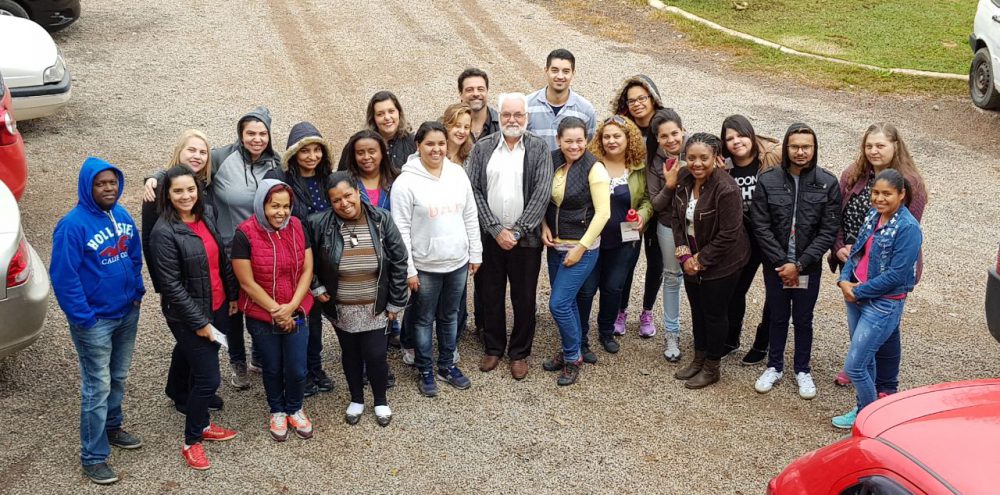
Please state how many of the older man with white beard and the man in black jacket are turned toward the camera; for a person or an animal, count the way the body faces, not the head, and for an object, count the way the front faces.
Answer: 2

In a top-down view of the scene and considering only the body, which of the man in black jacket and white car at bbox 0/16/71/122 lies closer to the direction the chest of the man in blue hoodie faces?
the man in black jacket

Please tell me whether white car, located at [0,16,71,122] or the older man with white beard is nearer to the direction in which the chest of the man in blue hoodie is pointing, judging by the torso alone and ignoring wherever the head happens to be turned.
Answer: the older man with white beard

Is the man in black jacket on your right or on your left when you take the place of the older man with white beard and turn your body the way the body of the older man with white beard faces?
on your left

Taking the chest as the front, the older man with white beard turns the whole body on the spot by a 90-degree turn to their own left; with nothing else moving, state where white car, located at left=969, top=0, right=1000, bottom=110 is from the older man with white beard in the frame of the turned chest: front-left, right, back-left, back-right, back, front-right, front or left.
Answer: front-left

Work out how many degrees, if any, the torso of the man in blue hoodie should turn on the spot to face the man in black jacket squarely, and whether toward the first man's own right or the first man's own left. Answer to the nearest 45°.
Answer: approximately 45° to the first man's own left

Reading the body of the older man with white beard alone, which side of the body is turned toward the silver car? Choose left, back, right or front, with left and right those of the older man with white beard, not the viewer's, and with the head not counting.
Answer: right

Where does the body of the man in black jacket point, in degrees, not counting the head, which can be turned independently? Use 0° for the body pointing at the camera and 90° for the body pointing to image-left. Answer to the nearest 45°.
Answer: approximately 0°

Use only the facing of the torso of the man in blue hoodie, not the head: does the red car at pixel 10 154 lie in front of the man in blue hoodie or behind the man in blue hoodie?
behind

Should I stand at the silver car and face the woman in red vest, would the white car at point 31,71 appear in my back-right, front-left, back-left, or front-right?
back-left
